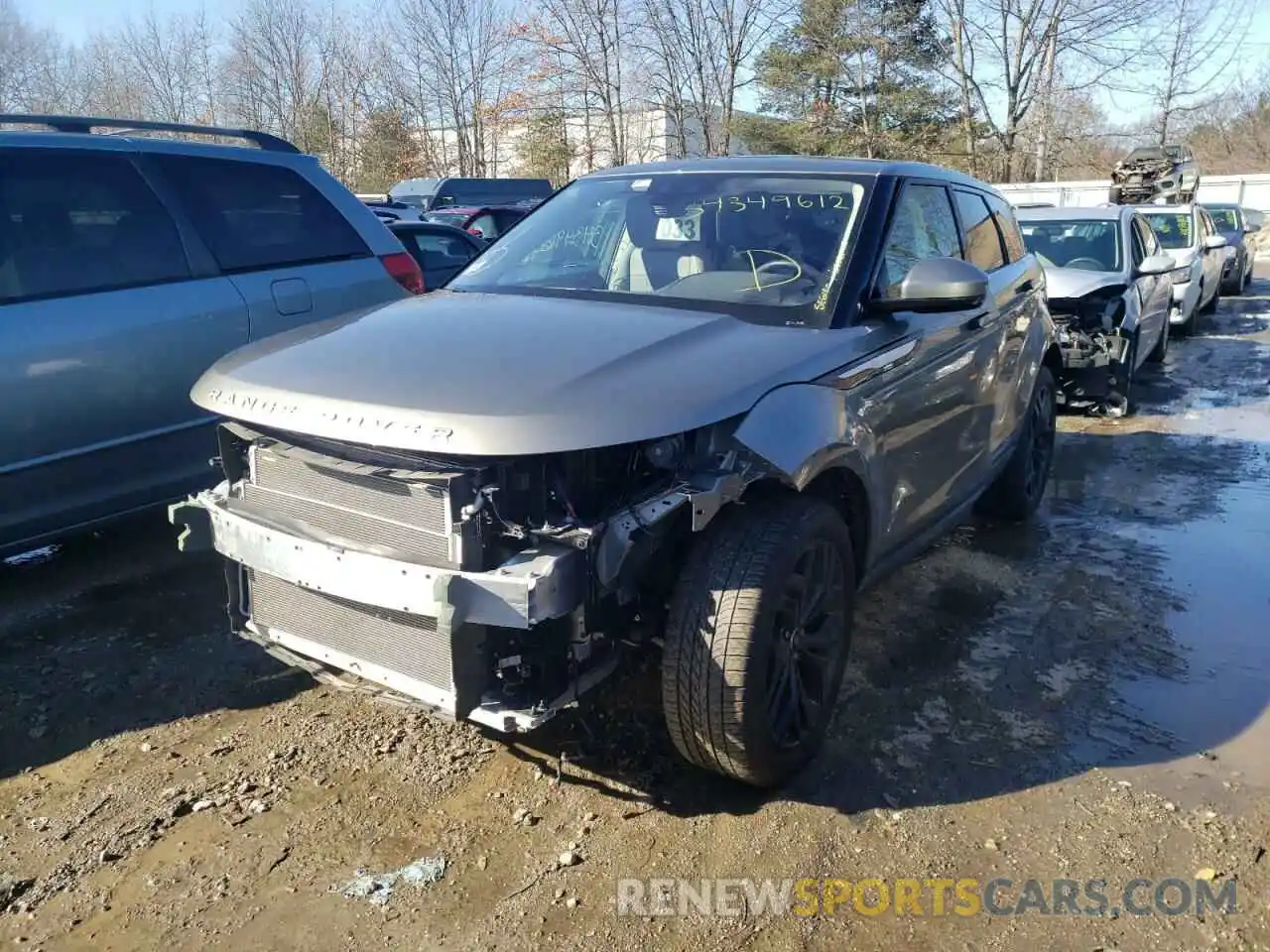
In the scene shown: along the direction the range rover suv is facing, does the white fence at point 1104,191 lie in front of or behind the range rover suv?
behind

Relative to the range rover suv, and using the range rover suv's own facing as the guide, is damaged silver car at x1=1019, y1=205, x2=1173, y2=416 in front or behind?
behind

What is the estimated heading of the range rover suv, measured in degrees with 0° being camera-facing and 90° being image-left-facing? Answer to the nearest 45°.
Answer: approximately 45°

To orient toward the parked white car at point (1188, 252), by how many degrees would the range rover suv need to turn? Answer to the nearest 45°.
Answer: approximately 180°

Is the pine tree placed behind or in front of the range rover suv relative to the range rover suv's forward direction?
behind
